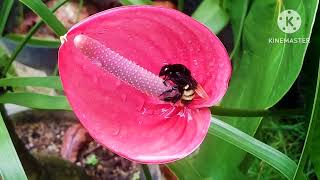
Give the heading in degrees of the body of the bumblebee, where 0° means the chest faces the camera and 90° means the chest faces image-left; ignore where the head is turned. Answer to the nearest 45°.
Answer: approximately 90°
